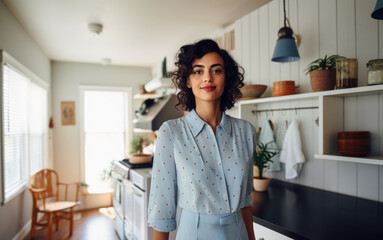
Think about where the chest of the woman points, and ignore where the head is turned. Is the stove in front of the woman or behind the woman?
behind

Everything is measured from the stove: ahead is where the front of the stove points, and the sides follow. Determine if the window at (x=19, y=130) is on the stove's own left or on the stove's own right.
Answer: on the stove's own right

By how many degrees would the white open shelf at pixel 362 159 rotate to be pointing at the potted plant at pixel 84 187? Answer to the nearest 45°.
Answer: approximately 45° to its right

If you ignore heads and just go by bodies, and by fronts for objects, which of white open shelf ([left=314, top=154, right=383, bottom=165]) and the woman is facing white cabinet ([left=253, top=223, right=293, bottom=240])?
the white open shelf

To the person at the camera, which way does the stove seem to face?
facing the viewer and to the left of the viewer

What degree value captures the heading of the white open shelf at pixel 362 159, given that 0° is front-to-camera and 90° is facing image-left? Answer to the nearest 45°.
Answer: approximately 45°

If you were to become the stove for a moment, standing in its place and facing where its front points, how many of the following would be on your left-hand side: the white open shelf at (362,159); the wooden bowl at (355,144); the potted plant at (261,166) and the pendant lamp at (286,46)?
4

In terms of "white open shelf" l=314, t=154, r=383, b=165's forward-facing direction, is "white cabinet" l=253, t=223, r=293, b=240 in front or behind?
in front

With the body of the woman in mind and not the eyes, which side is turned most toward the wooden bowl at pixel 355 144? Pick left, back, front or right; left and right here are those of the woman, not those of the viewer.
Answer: left

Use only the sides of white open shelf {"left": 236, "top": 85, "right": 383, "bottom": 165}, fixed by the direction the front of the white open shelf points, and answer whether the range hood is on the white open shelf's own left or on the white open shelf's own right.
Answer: on the white open shelf's own right
